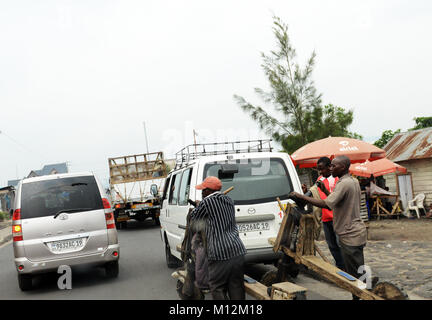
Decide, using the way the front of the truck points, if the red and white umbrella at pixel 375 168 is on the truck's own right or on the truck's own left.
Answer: on the truck's own right

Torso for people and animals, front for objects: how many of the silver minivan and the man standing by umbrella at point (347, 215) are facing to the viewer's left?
1

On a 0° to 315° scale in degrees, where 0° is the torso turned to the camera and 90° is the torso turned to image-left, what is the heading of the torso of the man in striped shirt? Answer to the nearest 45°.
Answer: approximately 135°

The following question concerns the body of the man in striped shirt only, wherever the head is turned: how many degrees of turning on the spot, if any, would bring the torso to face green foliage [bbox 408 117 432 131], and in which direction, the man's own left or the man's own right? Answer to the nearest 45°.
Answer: approximately 90° to the man's own right

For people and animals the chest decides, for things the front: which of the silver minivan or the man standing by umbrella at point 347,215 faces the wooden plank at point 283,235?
the man standing by umbrella

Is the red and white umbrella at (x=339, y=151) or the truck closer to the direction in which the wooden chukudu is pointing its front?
the truck

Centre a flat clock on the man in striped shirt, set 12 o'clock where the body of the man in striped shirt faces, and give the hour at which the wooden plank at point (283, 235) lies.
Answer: The wooden plank is roughly at 3 o'clock from the man in striped shirt.

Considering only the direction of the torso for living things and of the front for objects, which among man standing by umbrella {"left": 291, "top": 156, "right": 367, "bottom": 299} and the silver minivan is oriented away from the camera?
the silver minivan

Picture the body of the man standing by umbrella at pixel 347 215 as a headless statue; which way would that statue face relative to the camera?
to the viewer's left

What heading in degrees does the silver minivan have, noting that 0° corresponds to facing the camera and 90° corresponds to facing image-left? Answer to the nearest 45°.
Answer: approximately 180°

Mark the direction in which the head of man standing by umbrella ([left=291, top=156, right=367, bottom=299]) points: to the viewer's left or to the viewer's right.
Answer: to the viewer's left

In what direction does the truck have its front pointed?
away from the camera
